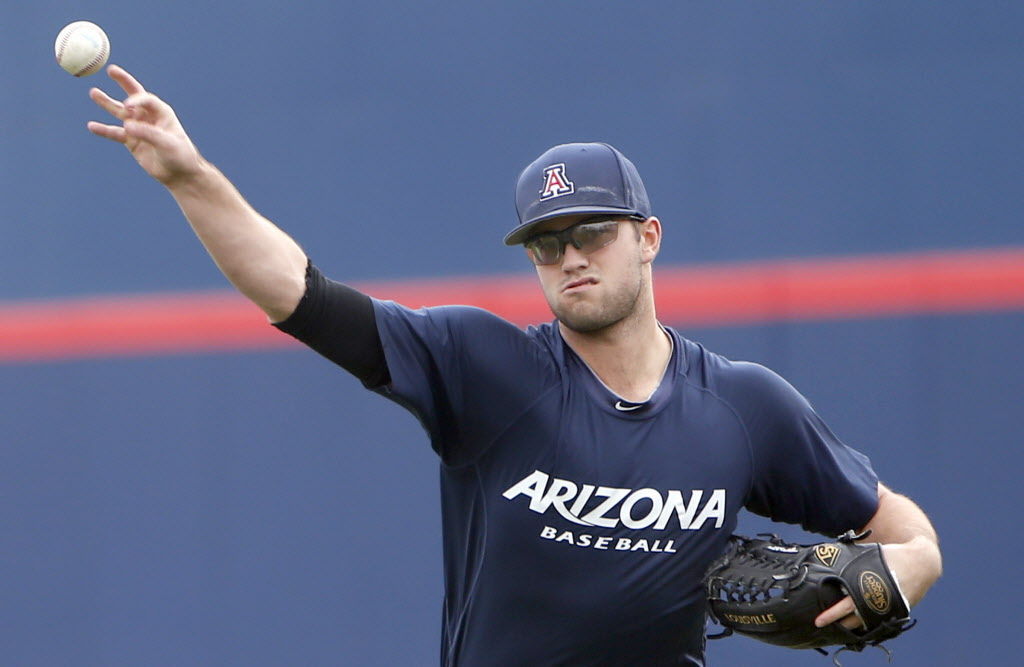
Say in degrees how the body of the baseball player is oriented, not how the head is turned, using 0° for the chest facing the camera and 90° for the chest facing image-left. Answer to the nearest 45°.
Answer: approximately 0°
